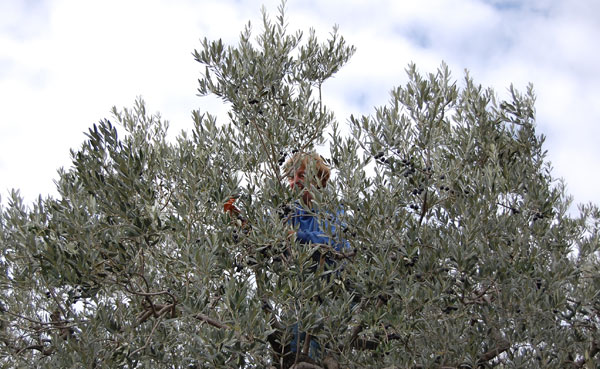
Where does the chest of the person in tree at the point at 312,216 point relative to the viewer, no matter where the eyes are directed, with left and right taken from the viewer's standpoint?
facing the viewer and to the left of the viewer

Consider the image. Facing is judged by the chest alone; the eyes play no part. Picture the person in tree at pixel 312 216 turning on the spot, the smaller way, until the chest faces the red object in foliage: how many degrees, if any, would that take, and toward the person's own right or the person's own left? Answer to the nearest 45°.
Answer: approximately 45° to the person's own right
